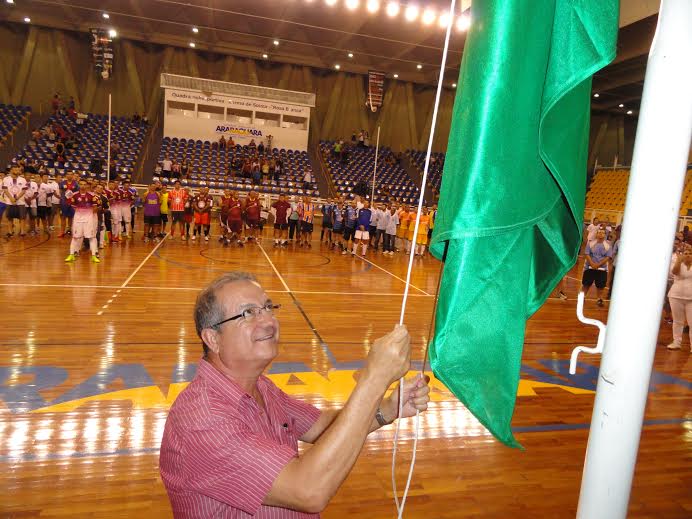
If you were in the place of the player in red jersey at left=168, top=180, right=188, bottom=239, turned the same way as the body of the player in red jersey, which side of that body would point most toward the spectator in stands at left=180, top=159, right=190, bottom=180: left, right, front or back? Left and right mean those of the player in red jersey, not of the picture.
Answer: back

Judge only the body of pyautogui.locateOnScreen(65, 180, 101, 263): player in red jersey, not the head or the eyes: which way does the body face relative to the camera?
toward the camera

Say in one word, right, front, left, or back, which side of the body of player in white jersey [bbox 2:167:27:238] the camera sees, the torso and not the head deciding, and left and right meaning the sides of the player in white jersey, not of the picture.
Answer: front

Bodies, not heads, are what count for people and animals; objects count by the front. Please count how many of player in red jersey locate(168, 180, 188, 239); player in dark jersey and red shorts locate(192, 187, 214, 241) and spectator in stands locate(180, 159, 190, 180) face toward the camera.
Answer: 3

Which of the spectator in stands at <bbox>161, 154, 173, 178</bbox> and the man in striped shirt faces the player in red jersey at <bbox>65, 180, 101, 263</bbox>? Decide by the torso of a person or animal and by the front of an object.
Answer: the spectator in stands

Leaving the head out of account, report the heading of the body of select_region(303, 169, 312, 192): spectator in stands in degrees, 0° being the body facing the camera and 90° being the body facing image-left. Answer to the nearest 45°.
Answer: approximately 0°

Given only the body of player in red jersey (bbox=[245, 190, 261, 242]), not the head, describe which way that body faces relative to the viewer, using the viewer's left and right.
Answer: facing the viewer

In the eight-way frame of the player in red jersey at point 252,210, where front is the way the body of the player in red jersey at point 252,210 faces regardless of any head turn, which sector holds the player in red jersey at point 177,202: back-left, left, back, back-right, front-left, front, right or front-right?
right
